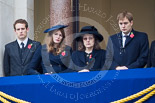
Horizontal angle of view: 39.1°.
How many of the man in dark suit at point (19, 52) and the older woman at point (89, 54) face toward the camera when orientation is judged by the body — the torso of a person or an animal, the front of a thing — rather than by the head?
2

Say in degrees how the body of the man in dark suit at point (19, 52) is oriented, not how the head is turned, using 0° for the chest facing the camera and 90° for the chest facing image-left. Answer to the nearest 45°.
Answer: approximately 0°

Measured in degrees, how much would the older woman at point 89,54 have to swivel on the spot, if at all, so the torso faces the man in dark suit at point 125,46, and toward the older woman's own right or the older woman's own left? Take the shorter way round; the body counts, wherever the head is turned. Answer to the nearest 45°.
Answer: approximately 90° to the older woman's own left

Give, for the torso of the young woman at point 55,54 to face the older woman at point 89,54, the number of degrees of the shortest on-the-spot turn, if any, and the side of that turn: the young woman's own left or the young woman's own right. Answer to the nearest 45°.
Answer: approximately 45° to the young woman's own left

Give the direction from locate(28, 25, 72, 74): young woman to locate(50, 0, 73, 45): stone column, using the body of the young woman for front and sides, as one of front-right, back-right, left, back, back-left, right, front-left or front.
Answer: back-left

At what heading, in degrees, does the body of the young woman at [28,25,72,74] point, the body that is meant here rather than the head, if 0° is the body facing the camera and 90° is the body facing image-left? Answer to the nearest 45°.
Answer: approximately 315°

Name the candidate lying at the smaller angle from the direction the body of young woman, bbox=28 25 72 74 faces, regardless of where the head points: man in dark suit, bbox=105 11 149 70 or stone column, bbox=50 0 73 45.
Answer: the man in dark suit

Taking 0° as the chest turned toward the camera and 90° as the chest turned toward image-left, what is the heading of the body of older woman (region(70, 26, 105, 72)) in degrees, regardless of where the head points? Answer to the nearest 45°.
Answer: approximately 0°
